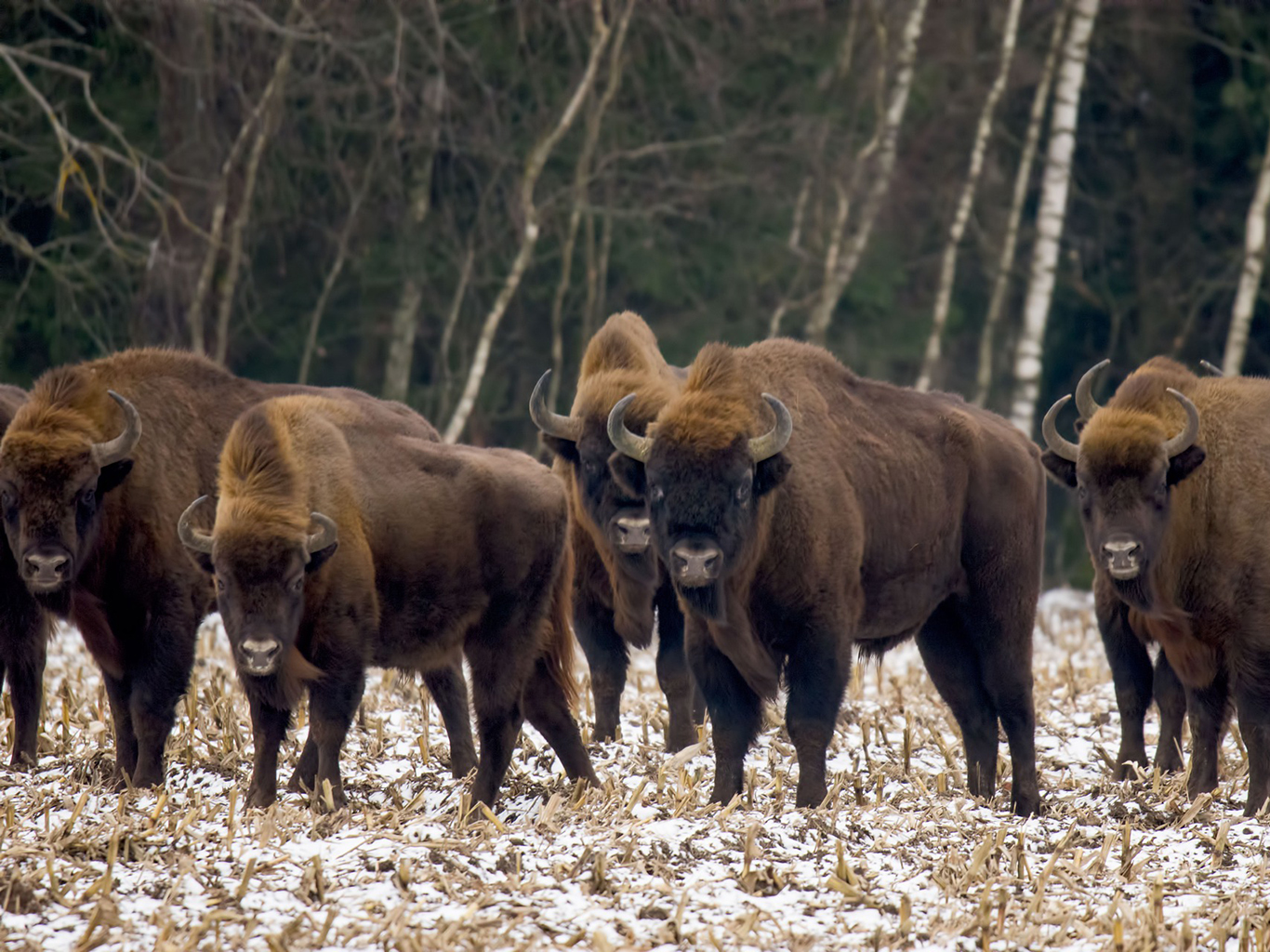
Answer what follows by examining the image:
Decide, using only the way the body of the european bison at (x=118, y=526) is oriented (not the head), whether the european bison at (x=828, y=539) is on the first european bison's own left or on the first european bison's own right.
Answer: on the first european bison's own left

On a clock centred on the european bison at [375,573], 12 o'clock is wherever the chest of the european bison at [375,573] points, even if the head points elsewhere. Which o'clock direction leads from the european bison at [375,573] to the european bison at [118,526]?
the european bison at [118,526] is roughly at 2 o'clock from the european bison at [375,573].

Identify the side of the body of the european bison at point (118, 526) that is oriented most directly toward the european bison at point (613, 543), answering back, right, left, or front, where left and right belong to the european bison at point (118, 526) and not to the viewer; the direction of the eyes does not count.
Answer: back

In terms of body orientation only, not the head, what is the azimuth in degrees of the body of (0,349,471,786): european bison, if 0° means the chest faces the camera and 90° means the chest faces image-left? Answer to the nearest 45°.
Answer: approximately 45°

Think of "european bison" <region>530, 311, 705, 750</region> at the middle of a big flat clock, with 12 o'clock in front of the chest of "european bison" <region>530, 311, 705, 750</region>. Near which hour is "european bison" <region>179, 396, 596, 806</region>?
"european bison" <region>179, 396, 596, 806</region> is roughly at 1 o'clock from "european bison" <region>530, 311, 705, 750</region>.

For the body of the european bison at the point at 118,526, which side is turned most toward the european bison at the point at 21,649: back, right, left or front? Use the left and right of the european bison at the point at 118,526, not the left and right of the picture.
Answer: right

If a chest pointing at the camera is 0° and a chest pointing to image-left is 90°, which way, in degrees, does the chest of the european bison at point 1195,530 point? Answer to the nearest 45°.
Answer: approximately 45°

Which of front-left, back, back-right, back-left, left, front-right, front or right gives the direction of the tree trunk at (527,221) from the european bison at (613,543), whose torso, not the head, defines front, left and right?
back

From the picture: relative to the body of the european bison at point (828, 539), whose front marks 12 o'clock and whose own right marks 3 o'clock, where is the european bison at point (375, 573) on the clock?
the european bison at point (375, 573) is roughly at 1 o'clock from the european bison at point (828, 539).
